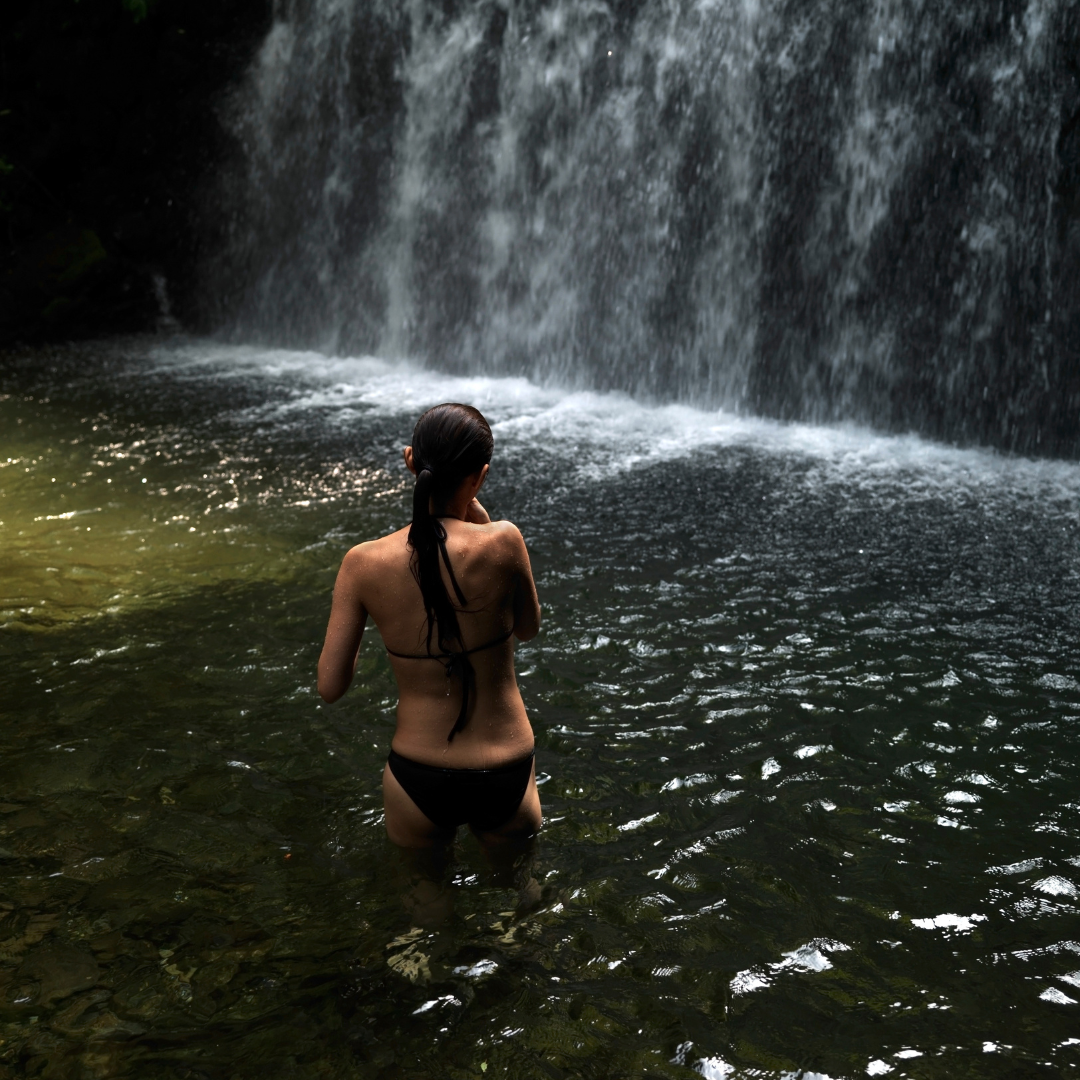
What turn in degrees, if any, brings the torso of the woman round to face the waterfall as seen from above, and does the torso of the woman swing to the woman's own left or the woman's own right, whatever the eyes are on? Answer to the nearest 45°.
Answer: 0° — they already face it

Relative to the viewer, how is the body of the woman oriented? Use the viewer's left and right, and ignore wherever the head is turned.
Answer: facing away from the viewer
